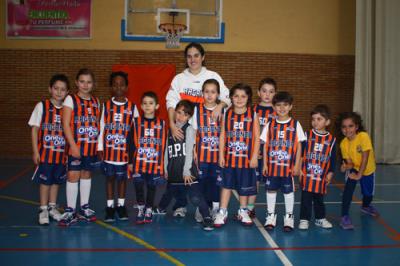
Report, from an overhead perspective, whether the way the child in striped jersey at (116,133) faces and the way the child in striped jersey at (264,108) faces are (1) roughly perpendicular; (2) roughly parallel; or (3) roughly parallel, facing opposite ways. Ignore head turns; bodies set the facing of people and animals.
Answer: roughly parallel

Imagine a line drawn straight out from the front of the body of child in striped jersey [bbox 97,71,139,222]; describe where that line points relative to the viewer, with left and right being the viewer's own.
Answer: facing the viewer

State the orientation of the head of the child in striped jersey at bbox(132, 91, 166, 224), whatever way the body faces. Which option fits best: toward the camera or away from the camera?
toward the camera

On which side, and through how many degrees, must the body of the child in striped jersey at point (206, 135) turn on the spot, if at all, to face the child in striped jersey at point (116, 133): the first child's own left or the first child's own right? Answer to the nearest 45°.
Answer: approximately 90° to the first child's own right

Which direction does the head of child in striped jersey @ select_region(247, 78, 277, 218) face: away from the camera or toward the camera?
toward the camera

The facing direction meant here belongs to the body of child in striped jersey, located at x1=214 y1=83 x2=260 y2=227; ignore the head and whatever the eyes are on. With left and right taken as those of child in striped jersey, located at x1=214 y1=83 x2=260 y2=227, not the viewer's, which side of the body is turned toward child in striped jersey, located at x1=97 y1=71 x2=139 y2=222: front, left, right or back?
right

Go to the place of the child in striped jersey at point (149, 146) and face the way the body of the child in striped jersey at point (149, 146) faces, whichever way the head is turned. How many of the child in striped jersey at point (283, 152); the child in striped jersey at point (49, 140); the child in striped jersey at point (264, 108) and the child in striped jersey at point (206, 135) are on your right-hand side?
1

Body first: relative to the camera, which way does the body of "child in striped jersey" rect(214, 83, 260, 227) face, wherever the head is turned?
toward the camera

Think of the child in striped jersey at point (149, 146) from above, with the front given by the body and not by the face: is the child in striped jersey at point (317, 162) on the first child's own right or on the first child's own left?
on the first child's own left

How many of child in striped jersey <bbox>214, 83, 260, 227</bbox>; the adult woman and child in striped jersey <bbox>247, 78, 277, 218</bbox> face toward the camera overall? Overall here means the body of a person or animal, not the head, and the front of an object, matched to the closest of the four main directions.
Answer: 3

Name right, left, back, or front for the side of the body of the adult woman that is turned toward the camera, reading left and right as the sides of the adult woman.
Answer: front

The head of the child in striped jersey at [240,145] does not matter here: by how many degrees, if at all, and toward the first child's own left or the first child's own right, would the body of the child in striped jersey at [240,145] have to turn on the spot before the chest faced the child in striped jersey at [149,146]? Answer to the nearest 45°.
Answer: approximately 90° to the first child's own right
